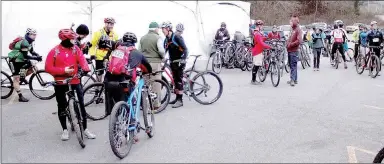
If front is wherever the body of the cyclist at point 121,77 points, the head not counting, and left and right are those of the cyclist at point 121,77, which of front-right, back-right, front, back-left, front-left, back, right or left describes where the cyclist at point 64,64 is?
back-left

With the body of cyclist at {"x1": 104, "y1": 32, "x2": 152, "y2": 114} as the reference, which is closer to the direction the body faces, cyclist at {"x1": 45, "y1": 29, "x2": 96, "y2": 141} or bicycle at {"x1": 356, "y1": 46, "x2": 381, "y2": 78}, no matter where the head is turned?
the bicycle

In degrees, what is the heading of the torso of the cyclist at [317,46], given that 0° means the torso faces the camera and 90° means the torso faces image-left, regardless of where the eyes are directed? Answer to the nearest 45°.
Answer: approximately 0°

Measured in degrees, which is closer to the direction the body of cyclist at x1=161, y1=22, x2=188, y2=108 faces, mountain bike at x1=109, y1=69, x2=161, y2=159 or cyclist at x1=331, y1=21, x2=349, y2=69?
the mountain bike

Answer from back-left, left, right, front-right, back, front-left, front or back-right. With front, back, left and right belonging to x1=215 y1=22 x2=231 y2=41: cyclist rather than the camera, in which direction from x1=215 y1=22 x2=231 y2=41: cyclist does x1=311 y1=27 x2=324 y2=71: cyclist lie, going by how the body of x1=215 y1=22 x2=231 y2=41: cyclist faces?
left

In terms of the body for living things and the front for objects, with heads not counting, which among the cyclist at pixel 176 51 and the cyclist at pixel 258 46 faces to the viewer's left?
the cyclist at pixel 176 51

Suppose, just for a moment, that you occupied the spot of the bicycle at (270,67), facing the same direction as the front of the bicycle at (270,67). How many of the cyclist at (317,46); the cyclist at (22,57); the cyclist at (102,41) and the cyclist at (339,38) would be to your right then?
2

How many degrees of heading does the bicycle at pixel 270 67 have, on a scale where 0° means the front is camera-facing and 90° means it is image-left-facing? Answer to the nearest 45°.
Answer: approximately 315°

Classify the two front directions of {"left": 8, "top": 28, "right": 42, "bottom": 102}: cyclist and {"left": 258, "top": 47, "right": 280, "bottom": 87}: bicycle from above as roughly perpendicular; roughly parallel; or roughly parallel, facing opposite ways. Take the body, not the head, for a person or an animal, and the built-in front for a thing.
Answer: roughly perpendicular
